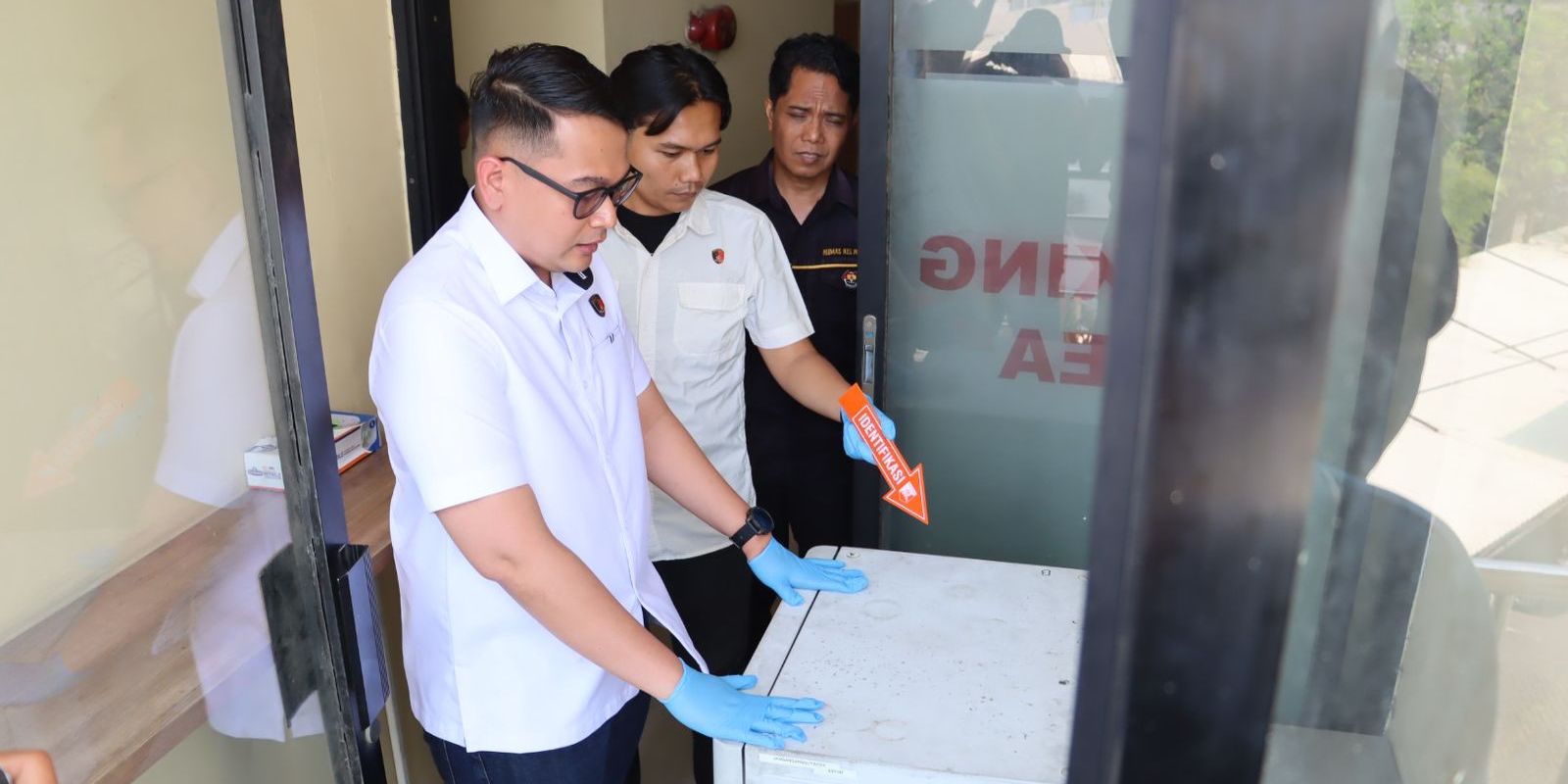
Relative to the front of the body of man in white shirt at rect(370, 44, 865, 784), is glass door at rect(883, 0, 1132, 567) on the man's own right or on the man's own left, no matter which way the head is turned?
on the man's own left

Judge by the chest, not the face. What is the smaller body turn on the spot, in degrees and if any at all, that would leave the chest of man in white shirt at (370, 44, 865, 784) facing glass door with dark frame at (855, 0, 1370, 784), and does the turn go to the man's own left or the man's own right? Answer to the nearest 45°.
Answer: approximately 45° to the man's own right

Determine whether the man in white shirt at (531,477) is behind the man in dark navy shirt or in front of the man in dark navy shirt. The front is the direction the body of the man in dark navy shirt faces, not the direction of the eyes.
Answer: in front

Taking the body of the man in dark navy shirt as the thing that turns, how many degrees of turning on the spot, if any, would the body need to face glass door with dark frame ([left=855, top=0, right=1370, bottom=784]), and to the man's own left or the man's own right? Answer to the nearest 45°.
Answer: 0° — they already face it

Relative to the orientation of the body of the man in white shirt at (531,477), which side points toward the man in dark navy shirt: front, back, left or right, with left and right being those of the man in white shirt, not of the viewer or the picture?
left

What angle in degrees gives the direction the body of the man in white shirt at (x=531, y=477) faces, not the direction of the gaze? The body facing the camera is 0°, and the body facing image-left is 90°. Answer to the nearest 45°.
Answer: approximately 315°

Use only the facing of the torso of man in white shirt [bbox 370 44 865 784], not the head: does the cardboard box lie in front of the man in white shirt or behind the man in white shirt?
behind

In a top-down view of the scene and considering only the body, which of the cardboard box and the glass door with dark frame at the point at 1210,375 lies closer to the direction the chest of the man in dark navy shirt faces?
the glass door with dark frame

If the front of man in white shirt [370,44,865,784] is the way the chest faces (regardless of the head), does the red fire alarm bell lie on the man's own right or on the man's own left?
on the man's own left

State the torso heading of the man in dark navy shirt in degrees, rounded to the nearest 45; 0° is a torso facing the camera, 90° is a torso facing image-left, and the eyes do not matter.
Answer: approximately 0°
